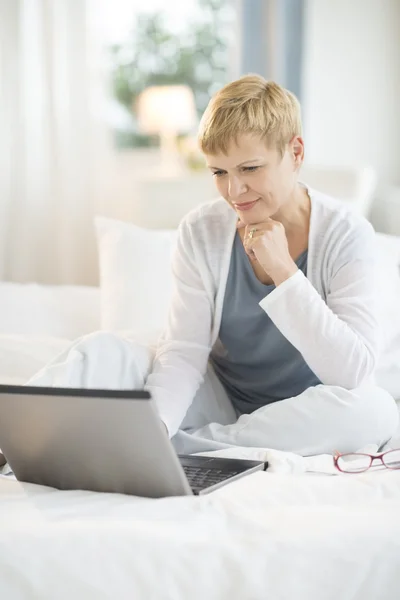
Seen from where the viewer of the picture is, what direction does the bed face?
facing the viewer

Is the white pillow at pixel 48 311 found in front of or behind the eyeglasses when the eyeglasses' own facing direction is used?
behind

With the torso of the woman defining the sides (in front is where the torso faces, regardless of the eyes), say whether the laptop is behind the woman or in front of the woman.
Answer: in front

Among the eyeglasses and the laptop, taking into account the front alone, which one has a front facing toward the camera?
the eyeglasses

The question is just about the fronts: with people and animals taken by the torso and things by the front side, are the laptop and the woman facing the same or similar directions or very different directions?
very different directions

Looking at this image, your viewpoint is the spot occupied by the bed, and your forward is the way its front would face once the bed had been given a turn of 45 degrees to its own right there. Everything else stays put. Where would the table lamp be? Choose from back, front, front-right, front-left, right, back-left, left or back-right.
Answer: back-right

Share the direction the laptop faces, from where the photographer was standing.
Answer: facing away from the viewer and to the right of the viewer

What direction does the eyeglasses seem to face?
toward the camera

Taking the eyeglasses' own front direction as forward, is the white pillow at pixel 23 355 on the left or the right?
on its right

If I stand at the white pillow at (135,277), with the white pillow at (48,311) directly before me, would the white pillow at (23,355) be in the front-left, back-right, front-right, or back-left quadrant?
front-left

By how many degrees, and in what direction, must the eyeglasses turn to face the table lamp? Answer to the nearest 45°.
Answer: approximately 180°

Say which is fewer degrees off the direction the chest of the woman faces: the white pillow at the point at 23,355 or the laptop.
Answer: the laptop

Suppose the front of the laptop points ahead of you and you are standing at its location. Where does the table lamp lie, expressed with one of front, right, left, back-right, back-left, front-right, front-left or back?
front-left
